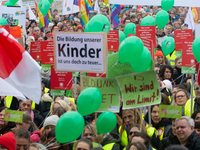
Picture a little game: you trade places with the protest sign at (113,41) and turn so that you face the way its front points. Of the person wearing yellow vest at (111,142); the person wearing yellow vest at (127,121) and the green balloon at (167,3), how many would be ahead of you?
2

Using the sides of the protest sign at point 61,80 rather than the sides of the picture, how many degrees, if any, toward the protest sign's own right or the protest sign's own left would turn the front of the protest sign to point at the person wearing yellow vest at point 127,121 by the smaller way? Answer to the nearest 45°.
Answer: approximately 45° to the protest sign's own left

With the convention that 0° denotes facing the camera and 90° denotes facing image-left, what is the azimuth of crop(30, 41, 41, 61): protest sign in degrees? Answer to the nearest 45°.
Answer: approximately 0°

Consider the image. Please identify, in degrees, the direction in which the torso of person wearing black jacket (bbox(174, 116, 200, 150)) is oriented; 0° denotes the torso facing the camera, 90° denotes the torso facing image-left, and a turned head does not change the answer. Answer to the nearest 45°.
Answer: approximately 45°

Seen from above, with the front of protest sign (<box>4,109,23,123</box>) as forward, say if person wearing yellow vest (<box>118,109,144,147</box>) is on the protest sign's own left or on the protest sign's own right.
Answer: on the protest sign's own left

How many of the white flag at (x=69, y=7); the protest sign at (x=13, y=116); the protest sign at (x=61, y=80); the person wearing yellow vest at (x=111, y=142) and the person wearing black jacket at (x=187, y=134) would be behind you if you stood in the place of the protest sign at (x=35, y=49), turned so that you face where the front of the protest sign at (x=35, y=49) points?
1

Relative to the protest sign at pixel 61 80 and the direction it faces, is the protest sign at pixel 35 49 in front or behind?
behind

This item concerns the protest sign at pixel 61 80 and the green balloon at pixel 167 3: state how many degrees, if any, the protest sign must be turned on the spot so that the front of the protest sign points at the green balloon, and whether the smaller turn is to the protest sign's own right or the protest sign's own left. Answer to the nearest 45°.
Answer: approximately 135° to the protest sign's own left

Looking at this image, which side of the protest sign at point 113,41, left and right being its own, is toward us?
front

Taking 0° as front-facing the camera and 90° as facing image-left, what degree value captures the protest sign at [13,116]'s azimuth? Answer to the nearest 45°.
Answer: approximately 0°

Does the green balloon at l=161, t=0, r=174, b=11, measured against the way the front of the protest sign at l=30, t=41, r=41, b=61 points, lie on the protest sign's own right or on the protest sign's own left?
on the protest sign's own left

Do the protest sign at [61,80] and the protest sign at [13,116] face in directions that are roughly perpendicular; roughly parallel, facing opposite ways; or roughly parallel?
roughly parallel

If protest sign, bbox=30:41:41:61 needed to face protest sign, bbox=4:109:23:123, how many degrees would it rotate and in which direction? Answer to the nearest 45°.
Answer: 0° — it already faces it

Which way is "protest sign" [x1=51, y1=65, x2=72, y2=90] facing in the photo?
toward the camera

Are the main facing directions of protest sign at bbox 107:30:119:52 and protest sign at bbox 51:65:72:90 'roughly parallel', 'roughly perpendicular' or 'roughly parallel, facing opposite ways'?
roughly parallel

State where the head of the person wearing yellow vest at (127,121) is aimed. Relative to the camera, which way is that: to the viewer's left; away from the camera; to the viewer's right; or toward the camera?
toward the camera

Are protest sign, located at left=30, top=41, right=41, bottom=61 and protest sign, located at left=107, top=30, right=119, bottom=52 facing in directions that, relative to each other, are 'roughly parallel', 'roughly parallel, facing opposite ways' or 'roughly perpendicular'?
roughly parallel

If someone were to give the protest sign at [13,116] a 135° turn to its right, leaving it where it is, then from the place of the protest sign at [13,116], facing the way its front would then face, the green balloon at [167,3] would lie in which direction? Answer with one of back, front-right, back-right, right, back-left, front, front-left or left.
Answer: right

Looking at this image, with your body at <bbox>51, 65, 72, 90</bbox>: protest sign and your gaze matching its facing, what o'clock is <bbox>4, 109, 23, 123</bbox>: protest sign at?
<bbox>4, 109, 23, 123</bbox>: protest sign is roughly at 1 o'clock from <bbox>51, 65, 72, 90</bbox>: protest sign.

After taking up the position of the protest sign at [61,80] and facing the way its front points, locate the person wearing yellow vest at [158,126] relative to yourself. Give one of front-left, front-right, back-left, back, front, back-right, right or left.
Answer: front-left

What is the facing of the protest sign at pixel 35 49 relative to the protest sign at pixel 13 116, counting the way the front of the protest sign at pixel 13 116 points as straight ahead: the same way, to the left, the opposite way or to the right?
the same way

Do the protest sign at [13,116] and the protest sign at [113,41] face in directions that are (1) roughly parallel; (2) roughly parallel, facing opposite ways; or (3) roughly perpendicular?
roughly parallel

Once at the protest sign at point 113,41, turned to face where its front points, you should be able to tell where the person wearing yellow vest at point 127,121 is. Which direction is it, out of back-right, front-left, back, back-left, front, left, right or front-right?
front
